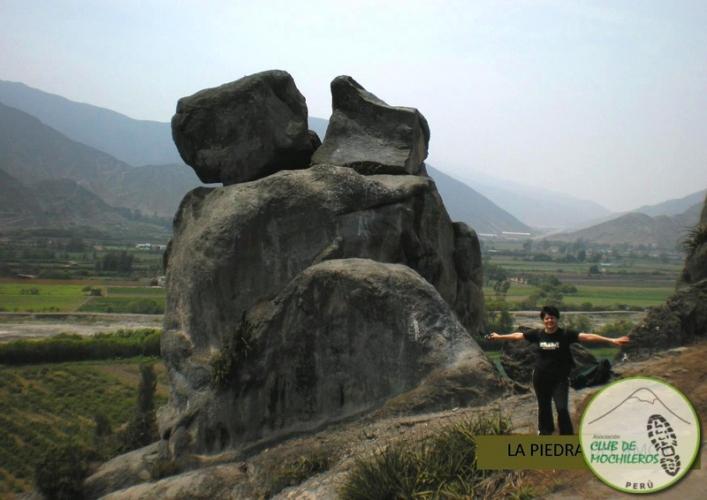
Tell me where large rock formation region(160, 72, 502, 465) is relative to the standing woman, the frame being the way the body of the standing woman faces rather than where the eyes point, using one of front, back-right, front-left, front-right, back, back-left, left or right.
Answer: back-right

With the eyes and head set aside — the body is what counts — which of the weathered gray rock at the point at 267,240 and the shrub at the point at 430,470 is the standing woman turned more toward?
the shrub

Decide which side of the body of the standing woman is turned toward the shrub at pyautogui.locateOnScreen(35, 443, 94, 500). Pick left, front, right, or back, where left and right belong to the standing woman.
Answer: right

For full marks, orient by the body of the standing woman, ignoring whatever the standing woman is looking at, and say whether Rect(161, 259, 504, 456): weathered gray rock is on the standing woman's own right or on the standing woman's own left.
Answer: on the standing woman's own right

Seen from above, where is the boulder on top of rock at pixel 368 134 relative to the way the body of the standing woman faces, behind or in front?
behind

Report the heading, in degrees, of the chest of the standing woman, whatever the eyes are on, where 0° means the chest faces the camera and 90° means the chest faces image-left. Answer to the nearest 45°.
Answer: approximately 0°
